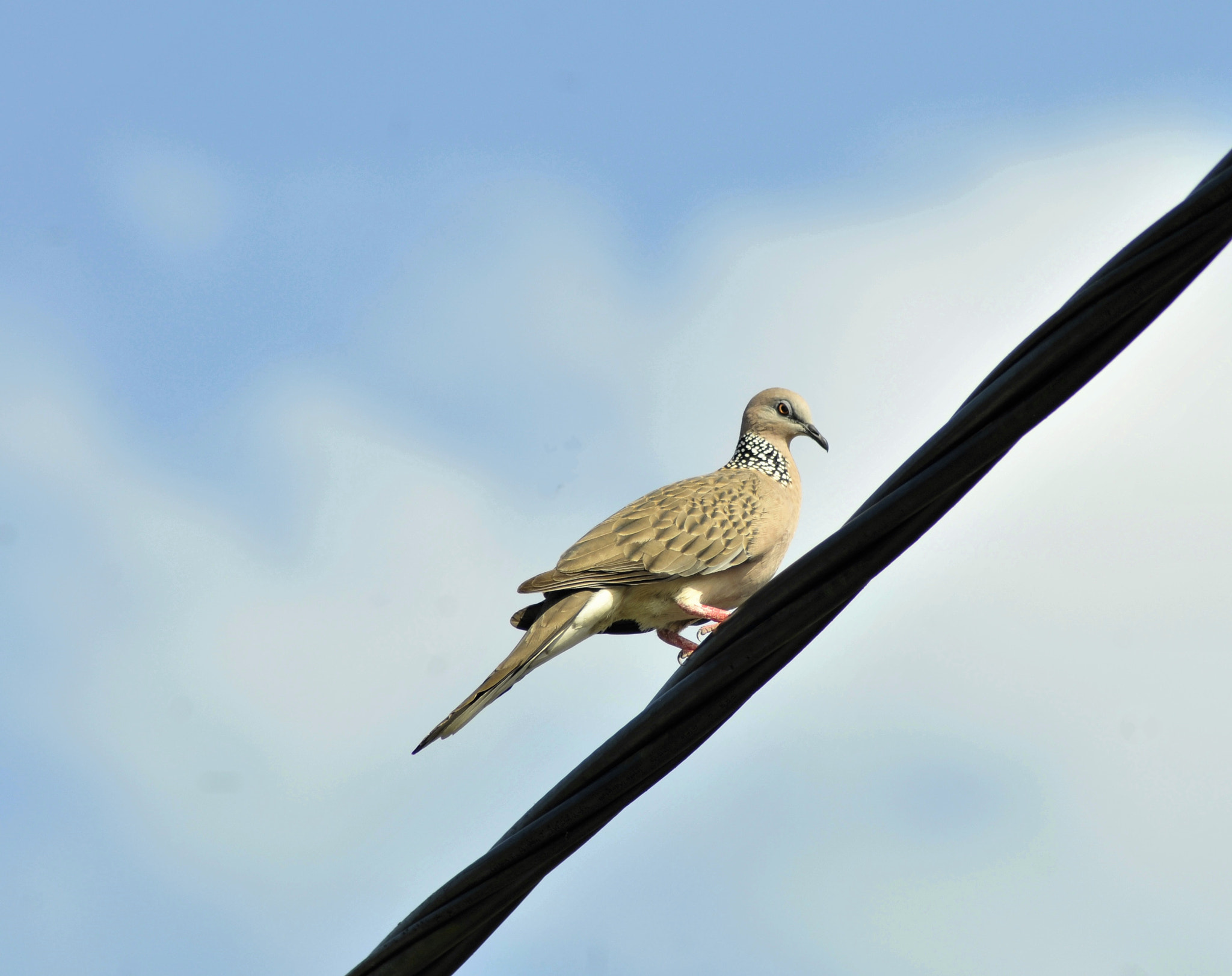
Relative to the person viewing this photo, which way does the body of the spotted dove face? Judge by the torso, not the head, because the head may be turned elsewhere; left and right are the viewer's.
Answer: facing to the right of the viewer
